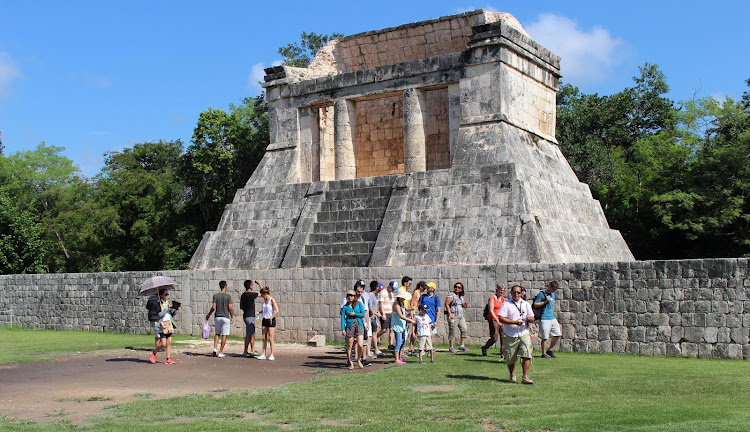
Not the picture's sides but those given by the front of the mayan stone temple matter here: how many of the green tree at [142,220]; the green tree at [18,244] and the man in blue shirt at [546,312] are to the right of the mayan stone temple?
2

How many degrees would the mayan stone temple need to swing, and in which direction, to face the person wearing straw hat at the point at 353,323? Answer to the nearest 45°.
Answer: approximately 45° to its left

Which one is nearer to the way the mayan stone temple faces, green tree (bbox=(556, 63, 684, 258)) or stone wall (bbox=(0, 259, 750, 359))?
the stone wall

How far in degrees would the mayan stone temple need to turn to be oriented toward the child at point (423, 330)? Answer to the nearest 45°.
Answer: approximately 45° to its left

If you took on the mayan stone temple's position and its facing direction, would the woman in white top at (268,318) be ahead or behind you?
ahead

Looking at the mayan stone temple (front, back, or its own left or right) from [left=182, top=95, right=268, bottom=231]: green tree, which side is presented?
right

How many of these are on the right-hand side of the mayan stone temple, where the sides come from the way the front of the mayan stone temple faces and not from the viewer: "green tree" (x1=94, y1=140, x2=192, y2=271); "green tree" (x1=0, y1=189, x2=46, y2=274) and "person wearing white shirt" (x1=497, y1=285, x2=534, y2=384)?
2

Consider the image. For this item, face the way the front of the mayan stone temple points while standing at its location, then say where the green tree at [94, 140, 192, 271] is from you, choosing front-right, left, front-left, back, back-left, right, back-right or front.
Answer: right

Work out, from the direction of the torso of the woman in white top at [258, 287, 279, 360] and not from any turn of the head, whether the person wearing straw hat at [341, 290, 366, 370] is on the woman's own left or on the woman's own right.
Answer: on the woman's own left

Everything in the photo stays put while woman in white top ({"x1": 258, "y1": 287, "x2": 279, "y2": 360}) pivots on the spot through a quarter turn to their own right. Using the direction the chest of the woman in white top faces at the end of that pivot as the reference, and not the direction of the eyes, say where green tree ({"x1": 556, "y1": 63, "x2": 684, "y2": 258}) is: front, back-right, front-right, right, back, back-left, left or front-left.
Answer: right

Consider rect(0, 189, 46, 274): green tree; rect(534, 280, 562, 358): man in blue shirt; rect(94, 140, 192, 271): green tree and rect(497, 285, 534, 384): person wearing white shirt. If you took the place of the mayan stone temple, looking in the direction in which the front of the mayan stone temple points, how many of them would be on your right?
2

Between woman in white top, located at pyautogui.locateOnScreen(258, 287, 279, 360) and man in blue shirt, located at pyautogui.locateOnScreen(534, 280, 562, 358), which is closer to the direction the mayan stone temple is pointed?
the woman in white top

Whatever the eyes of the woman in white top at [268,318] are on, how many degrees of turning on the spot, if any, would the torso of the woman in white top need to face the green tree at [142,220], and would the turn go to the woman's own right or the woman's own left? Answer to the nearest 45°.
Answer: approximately 135° to the woman's own right
